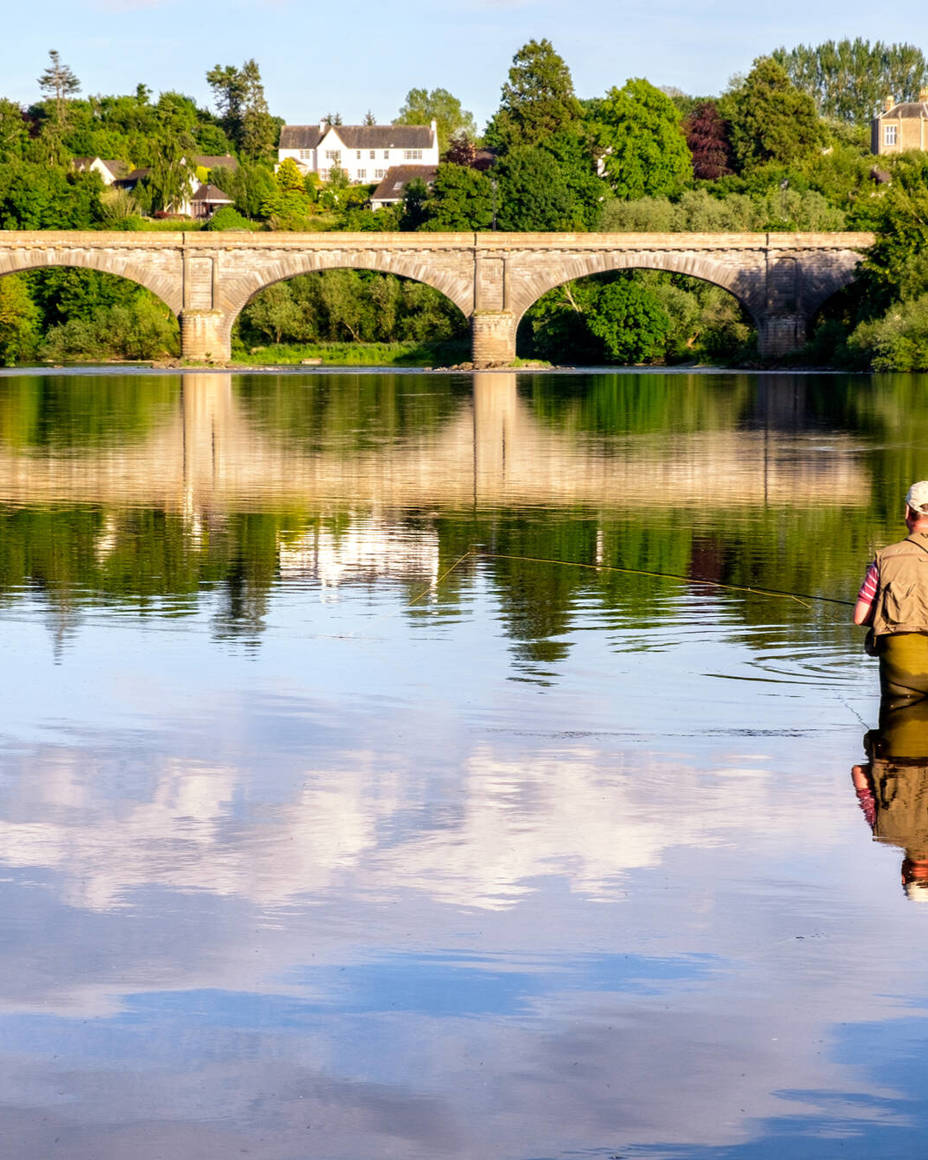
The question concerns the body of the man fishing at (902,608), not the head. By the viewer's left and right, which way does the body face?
facing away from the viewer
